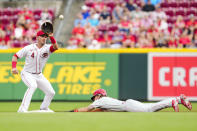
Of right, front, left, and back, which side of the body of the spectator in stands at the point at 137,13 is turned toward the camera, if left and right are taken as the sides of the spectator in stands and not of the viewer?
front

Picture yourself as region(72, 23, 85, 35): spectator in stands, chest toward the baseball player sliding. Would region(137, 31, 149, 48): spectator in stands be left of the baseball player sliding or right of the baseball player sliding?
left

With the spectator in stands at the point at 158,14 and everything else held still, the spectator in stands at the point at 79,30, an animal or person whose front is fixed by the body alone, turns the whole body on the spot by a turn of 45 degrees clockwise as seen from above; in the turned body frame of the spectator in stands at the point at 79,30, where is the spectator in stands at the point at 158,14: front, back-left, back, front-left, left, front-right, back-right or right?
back-left

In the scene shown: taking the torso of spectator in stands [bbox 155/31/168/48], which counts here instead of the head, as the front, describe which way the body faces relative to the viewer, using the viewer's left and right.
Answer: facing the viewer

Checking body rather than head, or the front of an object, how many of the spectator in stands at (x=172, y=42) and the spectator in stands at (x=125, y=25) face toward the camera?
2

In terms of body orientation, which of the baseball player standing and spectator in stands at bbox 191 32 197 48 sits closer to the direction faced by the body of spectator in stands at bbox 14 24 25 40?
the baseball player standing

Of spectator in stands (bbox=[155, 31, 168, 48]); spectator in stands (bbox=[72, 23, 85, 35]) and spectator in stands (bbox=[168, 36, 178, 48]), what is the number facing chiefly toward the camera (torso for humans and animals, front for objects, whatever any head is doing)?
3

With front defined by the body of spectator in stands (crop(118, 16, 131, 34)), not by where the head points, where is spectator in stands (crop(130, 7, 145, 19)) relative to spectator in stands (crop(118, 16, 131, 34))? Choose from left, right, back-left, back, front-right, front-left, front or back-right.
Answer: back-left

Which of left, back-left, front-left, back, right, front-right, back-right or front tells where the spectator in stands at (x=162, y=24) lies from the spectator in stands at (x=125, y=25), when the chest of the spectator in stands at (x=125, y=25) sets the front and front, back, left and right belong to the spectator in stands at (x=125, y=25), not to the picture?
left

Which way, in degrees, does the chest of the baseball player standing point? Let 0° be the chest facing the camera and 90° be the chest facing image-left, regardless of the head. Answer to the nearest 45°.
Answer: approximately 315°
